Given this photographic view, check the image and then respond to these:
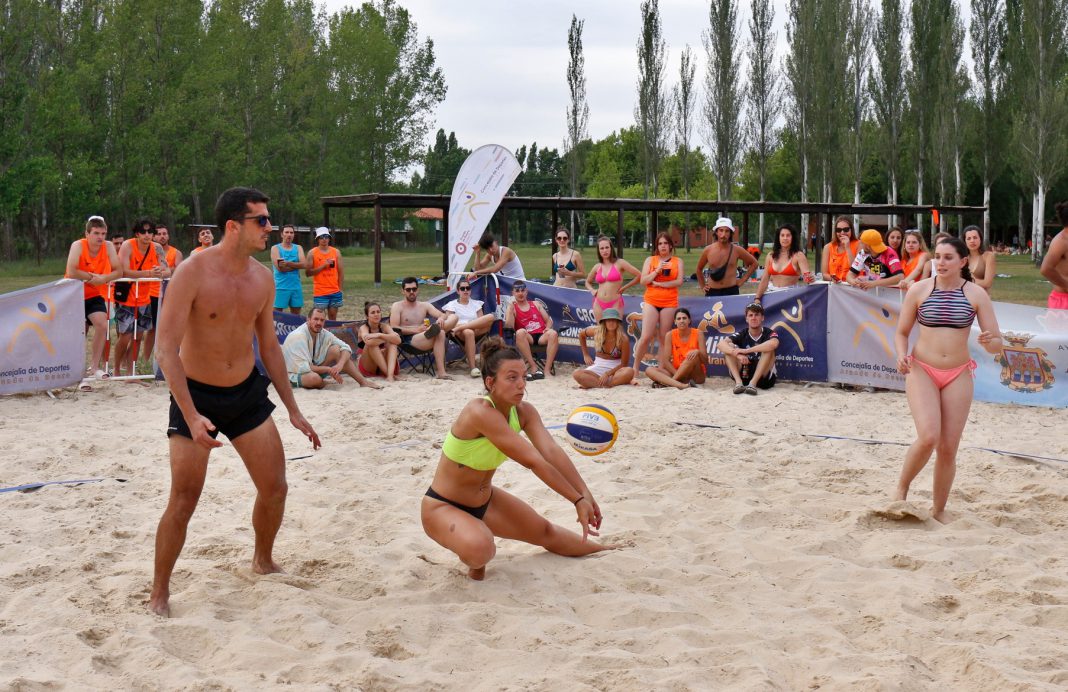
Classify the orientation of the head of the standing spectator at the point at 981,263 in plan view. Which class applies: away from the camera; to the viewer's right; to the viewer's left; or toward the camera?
toward the camera

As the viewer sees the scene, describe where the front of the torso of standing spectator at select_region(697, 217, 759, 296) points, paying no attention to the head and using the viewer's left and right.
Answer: facing the viewer

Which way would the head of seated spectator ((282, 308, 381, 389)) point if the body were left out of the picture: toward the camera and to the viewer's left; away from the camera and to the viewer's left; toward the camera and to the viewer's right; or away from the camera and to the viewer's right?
toward the camera and to the viewer's right

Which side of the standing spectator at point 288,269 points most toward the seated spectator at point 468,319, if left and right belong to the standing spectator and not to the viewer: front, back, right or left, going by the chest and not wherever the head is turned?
left

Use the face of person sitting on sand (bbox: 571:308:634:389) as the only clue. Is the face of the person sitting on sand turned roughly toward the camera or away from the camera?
toward the camera

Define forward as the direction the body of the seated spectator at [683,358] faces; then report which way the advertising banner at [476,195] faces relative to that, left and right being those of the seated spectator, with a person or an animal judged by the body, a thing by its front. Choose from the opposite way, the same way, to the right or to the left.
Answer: the same way

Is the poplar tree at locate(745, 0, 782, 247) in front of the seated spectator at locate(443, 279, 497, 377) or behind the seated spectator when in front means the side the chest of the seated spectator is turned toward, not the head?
behind

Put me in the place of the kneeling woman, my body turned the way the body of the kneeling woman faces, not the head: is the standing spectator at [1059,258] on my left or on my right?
on my left

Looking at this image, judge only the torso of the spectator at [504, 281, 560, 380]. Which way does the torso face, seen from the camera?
toward the camera

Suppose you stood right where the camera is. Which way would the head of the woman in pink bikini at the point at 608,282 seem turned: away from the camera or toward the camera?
toward the camera

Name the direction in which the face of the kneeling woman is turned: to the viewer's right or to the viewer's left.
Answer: to the viewer's right

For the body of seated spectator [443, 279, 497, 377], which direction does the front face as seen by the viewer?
toward the camera

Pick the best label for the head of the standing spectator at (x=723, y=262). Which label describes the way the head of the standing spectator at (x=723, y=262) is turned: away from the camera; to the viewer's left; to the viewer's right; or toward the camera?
toward the camera

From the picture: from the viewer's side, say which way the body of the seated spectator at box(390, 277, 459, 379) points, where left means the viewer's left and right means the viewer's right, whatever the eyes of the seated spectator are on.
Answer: facing the viewer and to the right of the viewer
